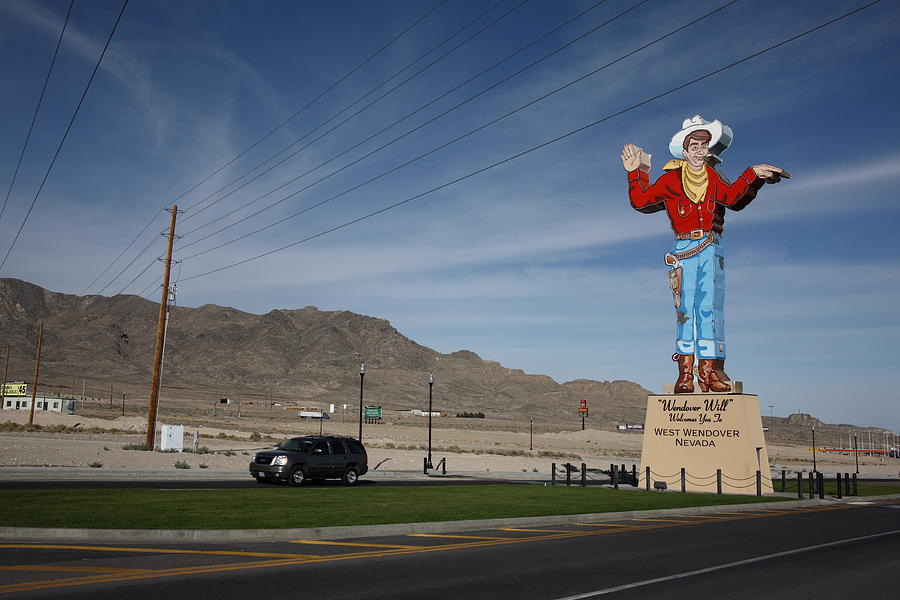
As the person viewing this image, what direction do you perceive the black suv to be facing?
facing the viewer and to the left of the viewer

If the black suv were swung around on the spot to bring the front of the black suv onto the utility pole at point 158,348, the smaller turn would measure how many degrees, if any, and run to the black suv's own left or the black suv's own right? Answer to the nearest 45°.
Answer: approximately 90° to the black suv's own right

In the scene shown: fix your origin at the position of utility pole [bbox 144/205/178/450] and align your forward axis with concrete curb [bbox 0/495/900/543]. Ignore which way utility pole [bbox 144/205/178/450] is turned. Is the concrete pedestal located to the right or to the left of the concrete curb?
left

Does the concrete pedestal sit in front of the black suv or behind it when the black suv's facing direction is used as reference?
behind

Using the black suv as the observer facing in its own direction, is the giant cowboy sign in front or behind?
behind
